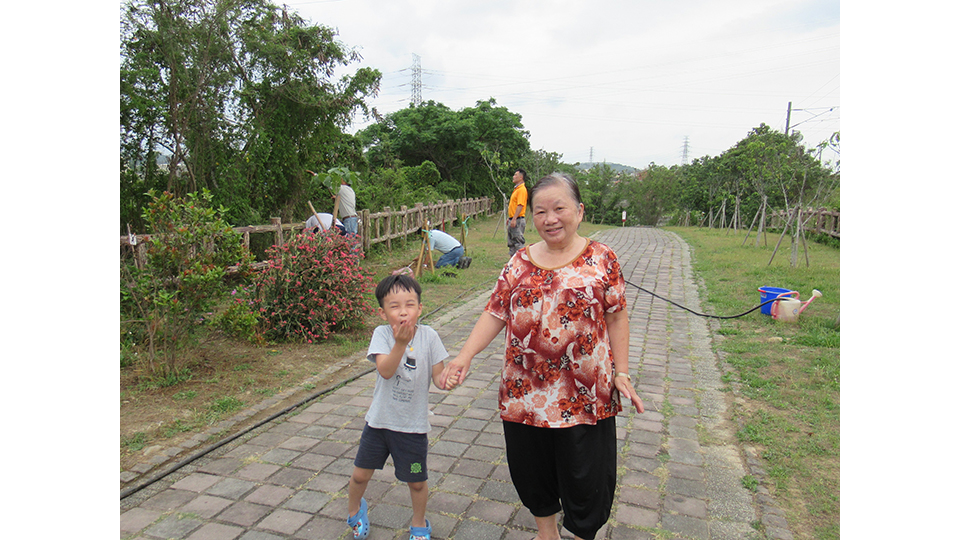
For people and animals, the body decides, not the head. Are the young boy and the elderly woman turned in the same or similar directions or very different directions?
same or similar directions

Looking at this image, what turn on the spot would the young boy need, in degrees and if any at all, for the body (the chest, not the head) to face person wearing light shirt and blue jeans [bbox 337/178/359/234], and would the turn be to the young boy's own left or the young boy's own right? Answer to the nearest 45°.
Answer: approximately 180°

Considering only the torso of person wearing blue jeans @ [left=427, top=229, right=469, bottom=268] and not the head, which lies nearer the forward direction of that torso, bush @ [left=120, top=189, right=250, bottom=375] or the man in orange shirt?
the bush

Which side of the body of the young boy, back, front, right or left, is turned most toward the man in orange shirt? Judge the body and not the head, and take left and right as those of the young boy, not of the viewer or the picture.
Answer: back

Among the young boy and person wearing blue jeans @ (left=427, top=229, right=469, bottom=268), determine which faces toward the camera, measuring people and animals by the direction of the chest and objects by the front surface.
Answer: the young boy

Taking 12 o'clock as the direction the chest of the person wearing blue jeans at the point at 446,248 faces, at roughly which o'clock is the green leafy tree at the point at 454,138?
The green leafy tree is roughly at 3 o'clock from the person wearing blue jeans.

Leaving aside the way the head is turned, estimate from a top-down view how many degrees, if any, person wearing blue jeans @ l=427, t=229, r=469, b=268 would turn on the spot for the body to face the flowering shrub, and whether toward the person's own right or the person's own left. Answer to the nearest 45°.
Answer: approximately 90° to the person's own left

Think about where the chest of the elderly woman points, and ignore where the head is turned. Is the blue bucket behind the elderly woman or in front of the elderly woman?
behind

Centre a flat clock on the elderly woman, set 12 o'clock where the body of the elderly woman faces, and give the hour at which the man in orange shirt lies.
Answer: The man in orange shirt is roughly at 6 o'clock from the elderly woman.

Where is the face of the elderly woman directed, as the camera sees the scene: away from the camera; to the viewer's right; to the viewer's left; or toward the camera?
toward the camera

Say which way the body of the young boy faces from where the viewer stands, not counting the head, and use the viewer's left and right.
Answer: facing the viewer
